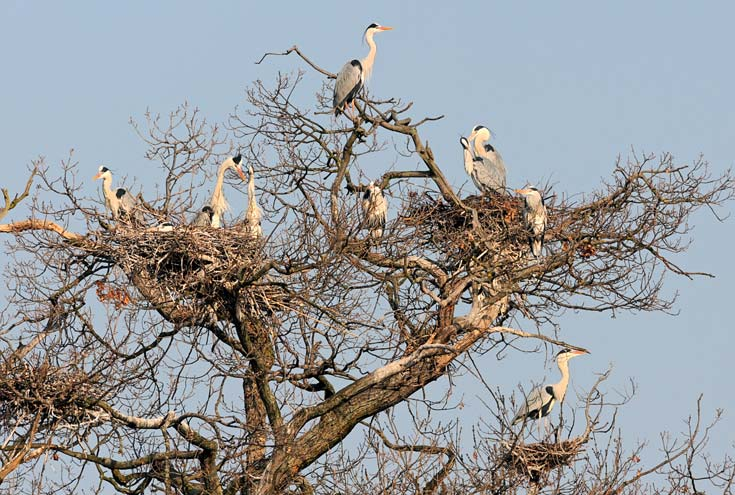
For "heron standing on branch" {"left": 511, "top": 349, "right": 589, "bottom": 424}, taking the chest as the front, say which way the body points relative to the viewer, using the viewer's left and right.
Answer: facing to the right of the viewer

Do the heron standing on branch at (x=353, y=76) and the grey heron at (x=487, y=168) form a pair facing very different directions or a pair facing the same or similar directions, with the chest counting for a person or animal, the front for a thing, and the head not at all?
very different directions

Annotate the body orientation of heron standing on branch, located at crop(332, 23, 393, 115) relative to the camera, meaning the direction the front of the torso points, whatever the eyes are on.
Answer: to the viewer's right

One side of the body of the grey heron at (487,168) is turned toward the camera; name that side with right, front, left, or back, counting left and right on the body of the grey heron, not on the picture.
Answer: left

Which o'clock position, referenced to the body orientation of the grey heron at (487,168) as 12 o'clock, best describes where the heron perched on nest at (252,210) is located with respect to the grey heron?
The heron perched on nest is roughly at 11 o'clock from the grey heron.
